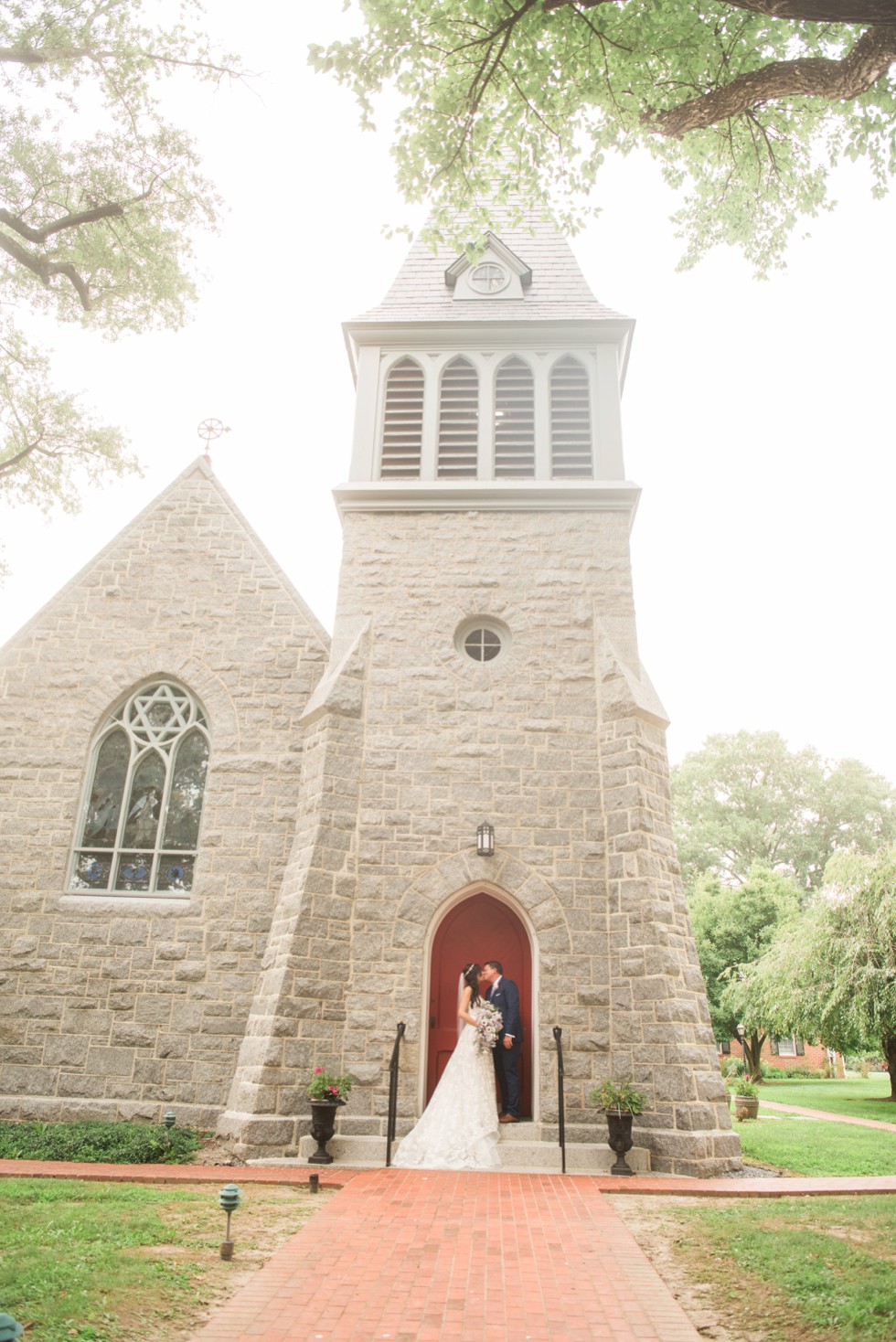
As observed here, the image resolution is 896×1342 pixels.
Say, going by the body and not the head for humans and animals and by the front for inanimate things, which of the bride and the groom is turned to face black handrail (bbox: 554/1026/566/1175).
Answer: the bride

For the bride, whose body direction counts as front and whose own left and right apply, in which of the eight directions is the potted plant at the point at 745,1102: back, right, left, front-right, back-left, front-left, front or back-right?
front-left

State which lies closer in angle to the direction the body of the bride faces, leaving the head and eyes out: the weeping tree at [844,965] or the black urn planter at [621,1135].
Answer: the black urn planter

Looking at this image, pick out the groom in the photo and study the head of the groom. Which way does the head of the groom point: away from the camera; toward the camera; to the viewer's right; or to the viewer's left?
to the viewer's left

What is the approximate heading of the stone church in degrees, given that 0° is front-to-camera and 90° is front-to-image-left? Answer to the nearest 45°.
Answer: approximately 0°

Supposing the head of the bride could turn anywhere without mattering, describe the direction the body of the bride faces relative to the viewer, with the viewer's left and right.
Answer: facing to the right of the viewer

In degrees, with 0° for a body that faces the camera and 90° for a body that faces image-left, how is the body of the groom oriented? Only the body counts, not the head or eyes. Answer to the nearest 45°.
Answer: approximately 90°

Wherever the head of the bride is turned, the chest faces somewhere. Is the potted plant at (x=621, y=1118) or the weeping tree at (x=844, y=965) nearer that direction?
the potted plant

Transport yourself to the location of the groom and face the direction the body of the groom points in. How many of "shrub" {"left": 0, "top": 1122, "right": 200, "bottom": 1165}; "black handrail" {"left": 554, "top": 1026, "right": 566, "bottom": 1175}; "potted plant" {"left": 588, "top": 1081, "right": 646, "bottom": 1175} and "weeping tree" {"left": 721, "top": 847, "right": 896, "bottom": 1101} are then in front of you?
1

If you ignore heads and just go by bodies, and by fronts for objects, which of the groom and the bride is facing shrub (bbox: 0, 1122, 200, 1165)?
the groom

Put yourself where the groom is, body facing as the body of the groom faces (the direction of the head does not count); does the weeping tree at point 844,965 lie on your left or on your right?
on your right

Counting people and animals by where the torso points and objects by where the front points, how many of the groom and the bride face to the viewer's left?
1

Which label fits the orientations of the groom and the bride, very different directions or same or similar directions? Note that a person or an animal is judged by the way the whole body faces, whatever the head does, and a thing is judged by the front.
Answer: very different directions

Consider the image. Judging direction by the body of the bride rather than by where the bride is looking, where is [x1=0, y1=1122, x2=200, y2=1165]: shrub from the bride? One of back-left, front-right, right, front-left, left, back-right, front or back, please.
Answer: back
